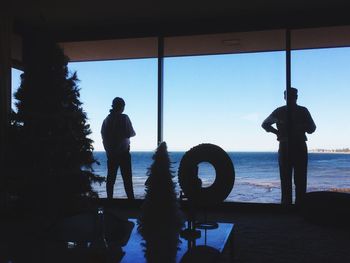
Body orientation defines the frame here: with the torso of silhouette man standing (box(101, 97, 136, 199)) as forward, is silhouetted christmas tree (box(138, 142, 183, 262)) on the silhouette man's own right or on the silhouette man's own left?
on the silhouette man's own right

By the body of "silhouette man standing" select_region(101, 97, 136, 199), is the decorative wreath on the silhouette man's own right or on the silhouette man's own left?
on the silhouette man's own right

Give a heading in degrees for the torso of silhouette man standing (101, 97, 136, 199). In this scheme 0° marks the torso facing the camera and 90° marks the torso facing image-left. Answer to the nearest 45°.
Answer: approximately 225°

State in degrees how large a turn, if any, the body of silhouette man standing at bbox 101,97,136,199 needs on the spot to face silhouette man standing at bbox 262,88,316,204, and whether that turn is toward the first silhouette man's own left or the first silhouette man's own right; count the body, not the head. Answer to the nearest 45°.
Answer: approximately 45° to the first silhouette man's own right

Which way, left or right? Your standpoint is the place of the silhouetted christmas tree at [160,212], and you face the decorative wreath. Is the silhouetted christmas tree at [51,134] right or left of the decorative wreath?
left

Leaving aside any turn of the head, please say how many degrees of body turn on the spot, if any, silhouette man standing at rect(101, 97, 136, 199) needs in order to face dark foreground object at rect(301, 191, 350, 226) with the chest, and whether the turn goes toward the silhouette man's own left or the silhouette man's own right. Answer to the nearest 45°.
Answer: approximately 90° to the silhouette man's own right
